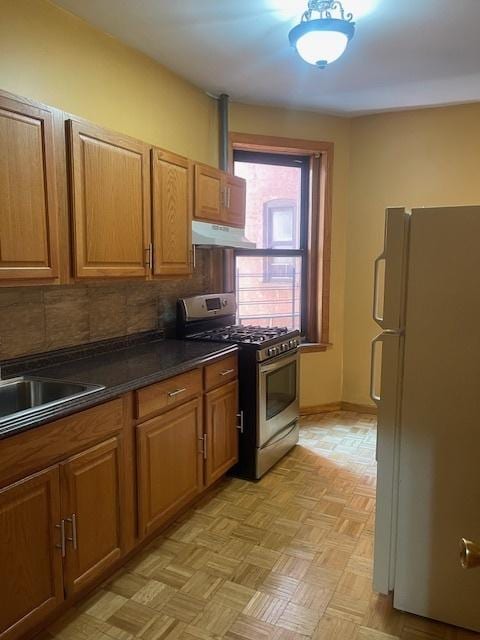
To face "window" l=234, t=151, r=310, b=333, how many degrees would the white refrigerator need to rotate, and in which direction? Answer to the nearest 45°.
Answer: approximately 45° to its right

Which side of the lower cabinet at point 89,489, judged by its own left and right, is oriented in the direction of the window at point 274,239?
left

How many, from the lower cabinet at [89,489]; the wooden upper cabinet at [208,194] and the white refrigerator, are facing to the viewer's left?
1

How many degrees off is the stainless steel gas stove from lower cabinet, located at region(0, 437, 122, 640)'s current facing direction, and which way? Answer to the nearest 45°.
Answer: approximately 90° to its left

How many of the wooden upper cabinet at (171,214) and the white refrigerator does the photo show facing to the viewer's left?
1

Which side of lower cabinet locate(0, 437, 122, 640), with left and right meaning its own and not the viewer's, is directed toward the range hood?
left

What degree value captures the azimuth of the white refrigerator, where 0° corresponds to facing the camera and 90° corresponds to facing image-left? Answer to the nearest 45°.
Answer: approximately 90°

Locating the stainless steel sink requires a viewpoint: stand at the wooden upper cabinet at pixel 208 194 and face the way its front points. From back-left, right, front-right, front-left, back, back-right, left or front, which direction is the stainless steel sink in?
right

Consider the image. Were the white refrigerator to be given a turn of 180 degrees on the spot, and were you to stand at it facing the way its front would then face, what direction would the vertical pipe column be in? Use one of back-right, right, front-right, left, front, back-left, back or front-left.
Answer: back-left

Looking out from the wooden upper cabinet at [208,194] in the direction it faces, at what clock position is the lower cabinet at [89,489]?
The lower cabinet is roughly at 2 o'clock from the wooden upper cabinet.

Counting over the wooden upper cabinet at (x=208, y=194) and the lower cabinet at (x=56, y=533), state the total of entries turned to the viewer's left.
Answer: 0

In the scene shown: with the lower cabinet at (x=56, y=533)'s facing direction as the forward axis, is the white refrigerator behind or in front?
in front
